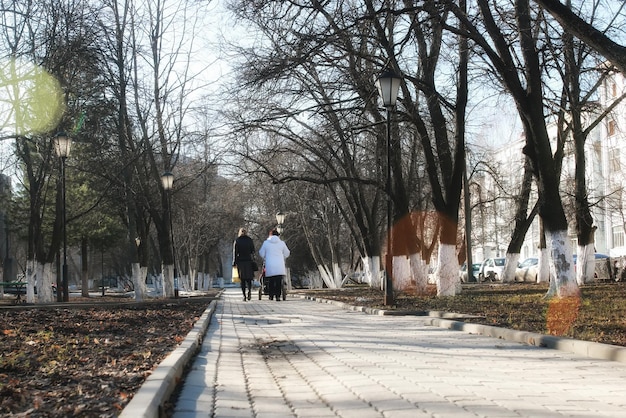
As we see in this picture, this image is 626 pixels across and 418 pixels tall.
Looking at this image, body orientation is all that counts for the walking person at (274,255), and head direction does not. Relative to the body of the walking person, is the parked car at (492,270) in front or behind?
in front

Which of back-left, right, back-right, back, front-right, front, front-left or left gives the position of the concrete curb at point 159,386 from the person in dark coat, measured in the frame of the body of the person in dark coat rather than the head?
back

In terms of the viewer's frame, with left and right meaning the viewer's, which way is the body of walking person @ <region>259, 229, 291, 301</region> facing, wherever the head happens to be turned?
facing away from the viewer

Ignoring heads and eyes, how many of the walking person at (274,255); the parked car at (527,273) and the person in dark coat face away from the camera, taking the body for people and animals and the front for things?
2

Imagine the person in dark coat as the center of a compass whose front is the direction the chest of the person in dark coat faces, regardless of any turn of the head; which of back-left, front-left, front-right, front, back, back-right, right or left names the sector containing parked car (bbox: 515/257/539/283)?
front-right

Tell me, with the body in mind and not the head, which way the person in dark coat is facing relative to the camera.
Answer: away from the camera

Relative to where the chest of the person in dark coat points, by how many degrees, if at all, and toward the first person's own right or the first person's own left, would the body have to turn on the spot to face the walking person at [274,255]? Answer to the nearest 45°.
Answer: approximately 90° to the first person's own right

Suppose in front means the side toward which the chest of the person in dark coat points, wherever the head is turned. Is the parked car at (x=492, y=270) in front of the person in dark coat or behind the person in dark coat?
in front

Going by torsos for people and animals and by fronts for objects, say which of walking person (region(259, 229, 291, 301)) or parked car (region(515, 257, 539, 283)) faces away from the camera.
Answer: the walking person

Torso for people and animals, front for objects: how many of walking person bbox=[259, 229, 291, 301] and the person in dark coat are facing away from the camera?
2

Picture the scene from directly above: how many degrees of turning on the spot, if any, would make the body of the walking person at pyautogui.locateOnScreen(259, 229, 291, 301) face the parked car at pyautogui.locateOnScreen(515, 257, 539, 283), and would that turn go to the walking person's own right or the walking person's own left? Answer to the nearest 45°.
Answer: approximately 45° to the walking person's own right

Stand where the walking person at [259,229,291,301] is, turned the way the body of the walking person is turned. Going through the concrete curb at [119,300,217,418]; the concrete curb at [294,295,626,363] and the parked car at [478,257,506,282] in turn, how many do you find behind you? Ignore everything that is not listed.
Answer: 2
